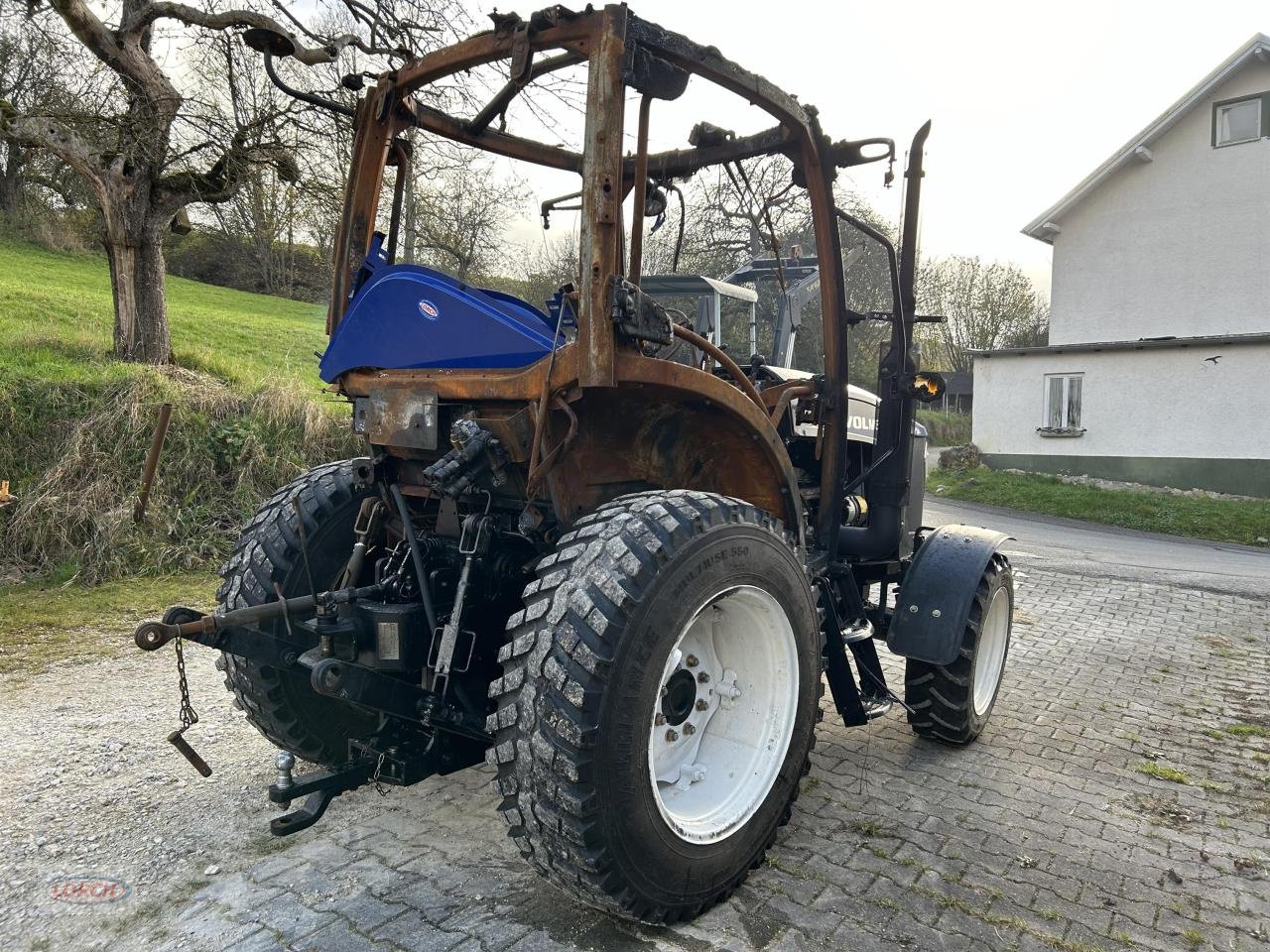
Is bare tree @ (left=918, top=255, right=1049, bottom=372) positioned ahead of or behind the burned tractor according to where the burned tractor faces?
ahead

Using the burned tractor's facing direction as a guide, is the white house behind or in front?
in front

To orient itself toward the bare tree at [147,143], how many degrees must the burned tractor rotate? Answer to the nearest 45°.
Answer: approximately 90° to its left

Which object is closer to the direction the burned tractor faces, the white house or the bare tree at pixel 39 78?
the white house

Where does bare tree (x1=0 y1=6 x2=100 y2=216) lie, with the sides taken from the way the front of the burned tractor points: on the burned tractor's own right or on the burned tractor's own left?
on the burned tractor's own left

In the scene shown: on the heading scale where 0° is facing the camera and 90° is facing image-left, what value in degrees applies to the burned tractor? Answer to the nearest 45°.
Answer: approximately 225°

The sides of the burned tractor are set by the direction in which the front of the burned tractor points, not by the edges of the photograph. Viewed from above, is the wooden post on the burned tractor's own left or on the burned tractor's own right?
on the burned tractor's own left
